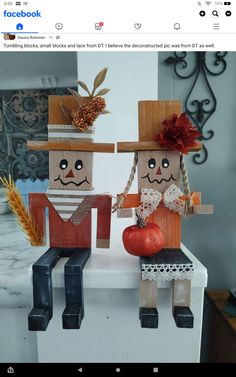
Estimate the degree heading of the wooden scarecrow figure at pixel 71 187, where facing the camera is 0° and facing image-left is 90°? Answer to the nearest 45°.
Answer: approximately 0°

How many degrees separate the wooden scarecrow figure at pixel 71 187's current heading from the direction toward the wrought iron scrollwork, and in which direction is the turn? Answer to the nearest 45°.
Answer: approximately 135° to its left

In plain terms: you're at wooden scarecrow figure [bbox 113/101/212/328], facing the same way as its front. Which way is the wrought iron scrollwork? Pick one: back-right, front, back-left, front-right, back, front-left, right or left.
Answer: back

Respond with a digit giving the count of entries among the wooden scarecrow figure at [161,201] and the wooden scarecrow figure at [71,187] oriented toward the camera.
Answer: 2
